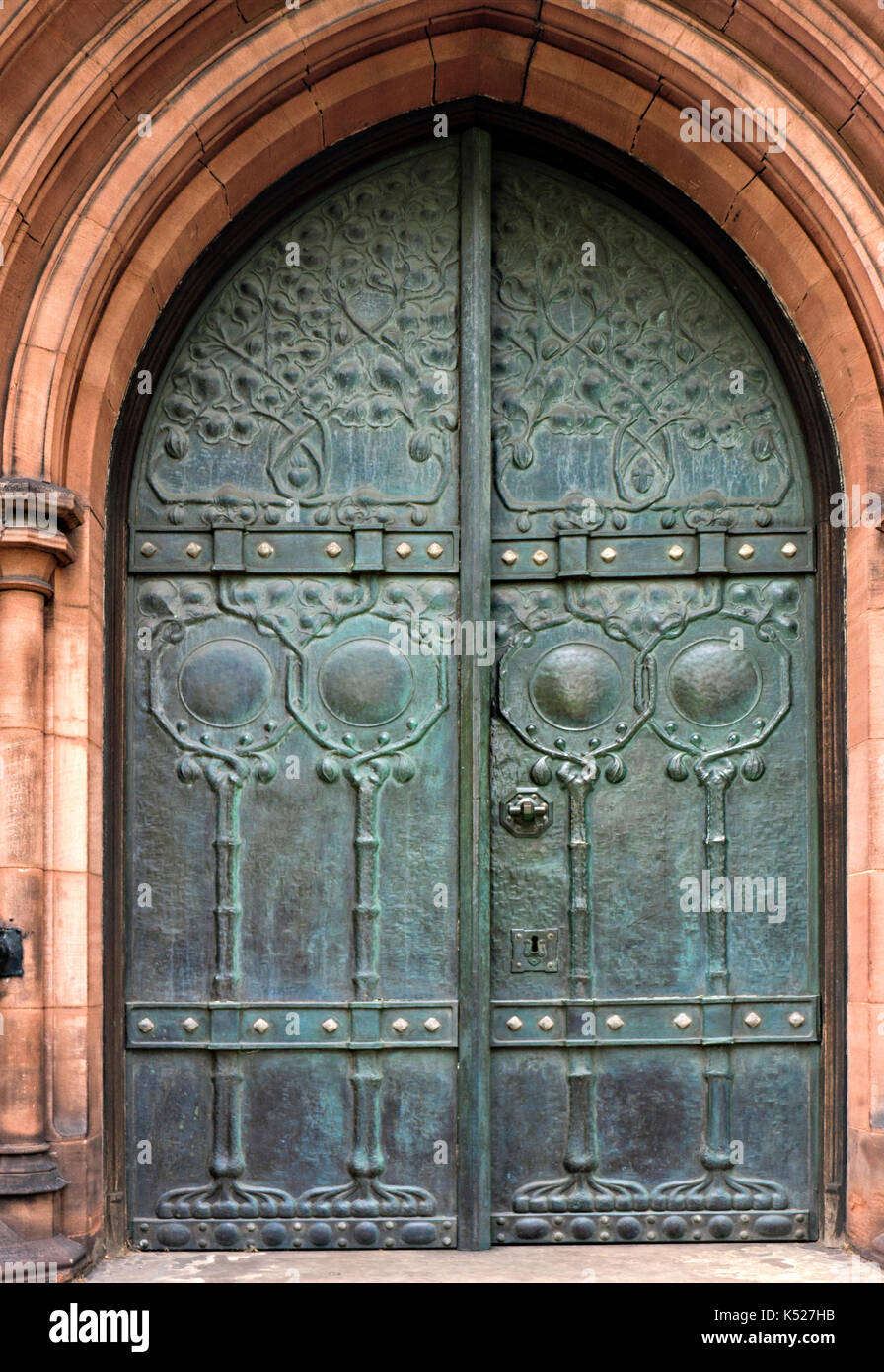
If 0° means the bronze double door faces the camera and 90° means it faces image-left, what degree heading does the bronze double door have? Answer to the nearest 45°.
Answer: approximately 0°
